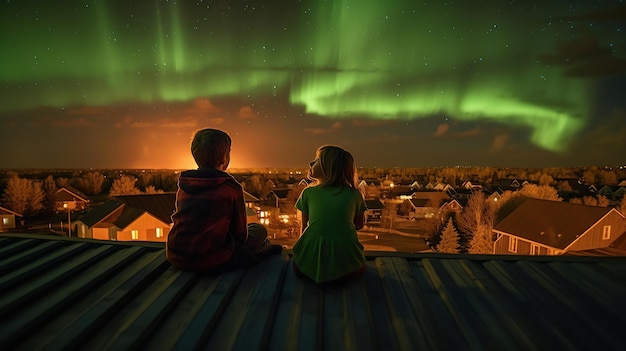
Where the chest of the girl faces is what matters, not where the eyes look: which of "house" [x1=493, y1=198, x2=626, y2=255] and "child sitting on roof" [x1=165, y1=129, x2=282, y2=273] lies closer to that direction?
the house

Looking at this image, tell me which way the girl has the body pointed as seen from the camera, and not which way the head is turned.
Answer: away from the camera

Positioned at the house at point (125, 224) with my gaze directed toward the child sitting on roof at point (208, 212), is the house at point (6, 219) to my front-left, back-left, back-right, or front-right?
back-right

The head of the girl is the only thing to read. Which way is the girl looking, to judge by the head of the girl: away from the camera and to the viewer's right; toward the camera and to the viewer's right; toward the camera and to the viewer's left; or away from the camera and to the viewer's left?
away from the camera and to the viewer's left

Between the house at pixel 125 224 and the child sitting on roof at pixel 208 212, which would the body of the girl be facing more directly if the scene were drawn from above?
the house

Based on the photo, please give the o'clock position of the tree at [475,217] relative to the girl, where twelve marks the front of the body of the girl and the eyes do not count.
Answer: The tree is roughly at 1 o'clock from the girl.

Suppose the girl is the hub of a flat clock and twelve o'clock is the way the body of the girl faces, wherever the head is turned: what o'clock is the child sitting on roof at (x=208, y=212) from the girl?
The child sitting on roof is roughly at 9 o'clock from the girl.

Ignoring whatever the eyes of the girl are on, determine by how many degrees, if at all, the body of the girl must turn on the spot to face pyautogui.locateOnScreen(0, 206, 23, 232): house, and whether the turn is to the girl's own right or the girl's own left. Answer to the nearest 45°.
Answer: approximately 45° to the girl's own left
